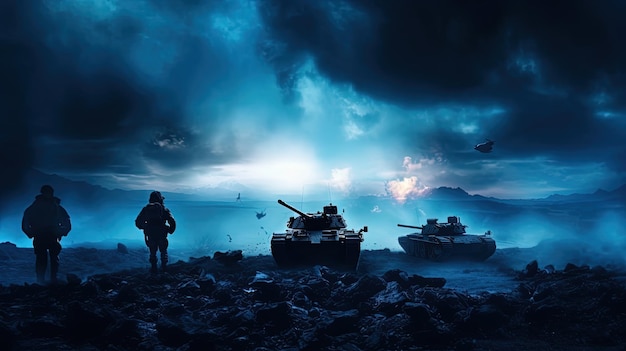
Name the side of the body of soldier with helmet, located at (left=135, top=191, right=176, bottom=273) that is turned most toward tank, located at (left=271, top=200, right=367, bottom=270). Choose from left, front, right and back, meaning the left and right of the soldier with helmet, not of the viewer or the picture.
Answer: right

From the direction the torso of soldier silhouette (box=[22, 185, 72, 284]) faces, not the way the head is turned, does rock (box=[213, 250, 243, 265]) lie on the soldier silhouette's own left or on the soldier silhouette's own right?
on the soldier silhouette's own right

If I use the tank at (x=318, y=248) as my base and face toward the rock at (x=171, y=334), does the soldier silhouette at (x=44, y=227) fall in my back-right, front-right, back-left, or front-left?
front-right

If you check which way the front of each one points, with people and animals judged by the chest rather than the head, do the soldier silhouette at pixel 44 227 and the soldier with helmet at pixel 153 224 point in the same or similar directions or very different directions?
same or similar directions

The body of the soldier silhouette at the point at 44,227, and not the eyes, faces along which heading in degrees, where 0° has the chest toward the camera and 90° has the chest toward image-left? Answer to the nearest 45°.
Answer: approximately 180°

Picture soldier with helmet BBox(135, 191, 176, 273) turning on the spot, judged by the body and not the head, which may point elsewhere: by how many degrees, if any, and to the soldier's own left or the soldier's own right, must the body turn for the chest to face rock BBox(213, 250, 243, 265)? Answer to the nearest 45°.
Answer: approximately 45° to the soldier's own right

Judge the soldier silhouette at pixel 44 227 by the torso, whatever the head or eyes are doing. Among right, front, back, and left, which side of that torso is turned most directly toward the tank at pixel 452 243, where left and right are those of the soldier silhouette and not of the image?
right

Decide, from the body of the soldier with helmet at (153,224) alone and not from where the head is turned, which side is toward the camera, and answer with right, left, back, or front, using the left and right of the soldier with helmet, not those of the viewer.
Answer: back

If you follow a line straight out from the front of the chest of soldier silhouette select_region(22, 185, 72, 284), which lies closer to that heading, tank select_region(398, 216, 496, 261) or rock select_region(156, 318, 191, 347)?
the tank

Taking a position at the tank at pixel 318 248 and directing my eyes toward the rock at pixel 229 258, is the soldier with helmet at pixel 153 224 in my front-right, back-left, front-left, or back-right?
front-left

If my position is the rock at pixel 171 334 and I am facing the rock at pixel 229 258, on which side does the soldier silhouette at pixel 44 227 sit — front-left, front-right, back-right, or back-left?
front-left

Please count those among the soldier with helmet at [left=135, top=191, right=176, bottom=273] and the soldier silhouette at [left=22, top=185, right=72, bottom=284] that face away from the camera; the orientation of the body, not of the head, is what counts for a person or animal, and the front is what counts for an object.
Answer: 2
